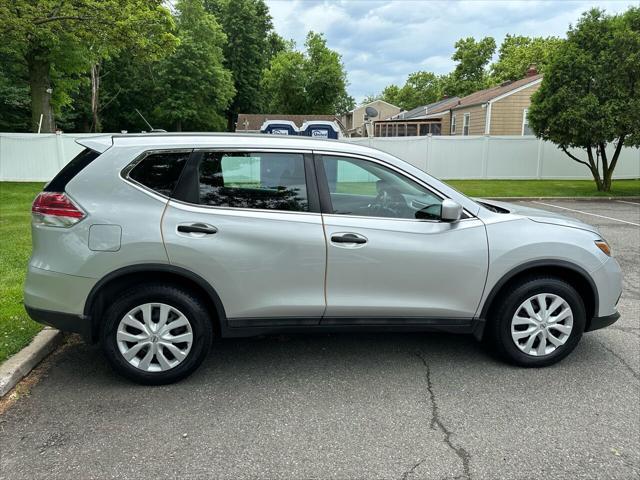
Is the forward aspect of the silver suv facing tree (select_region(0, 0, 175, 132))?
no

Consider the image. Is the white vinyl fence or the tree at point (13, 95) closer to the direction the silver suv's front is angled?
the white vinyl fence

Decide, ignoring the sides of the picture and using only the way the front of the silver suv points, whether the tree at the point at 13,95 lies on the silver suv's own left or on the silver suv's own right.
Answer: on the silver suv's own left

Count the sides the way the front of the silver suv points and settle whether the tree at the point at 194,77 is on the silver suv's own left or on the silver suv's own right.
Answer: on the silver suv's own left

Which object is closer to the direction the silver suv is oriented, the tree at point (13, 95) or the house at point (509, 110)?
the house

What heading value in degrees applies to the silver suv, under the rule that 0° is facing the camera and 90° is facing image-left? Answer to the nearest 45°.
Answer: approximately 270°

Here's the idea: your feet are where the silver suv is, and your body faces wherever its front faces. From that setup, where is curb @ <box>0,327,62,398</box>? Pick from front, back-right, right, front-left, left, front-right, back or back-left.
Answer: back

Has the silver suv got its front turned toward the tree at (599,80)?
no

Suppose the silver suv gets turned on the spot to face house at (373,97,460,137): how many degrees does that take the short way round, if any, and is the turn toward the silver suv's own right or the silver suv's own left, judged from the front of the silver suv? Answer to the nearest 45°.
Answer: approximately 90° to the silver suv's own left

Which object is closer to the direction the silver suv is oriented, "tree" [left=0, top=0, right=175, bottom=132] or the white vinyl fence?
the white vinyl fence

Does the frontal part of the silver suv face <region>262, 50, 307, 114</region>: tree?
no
